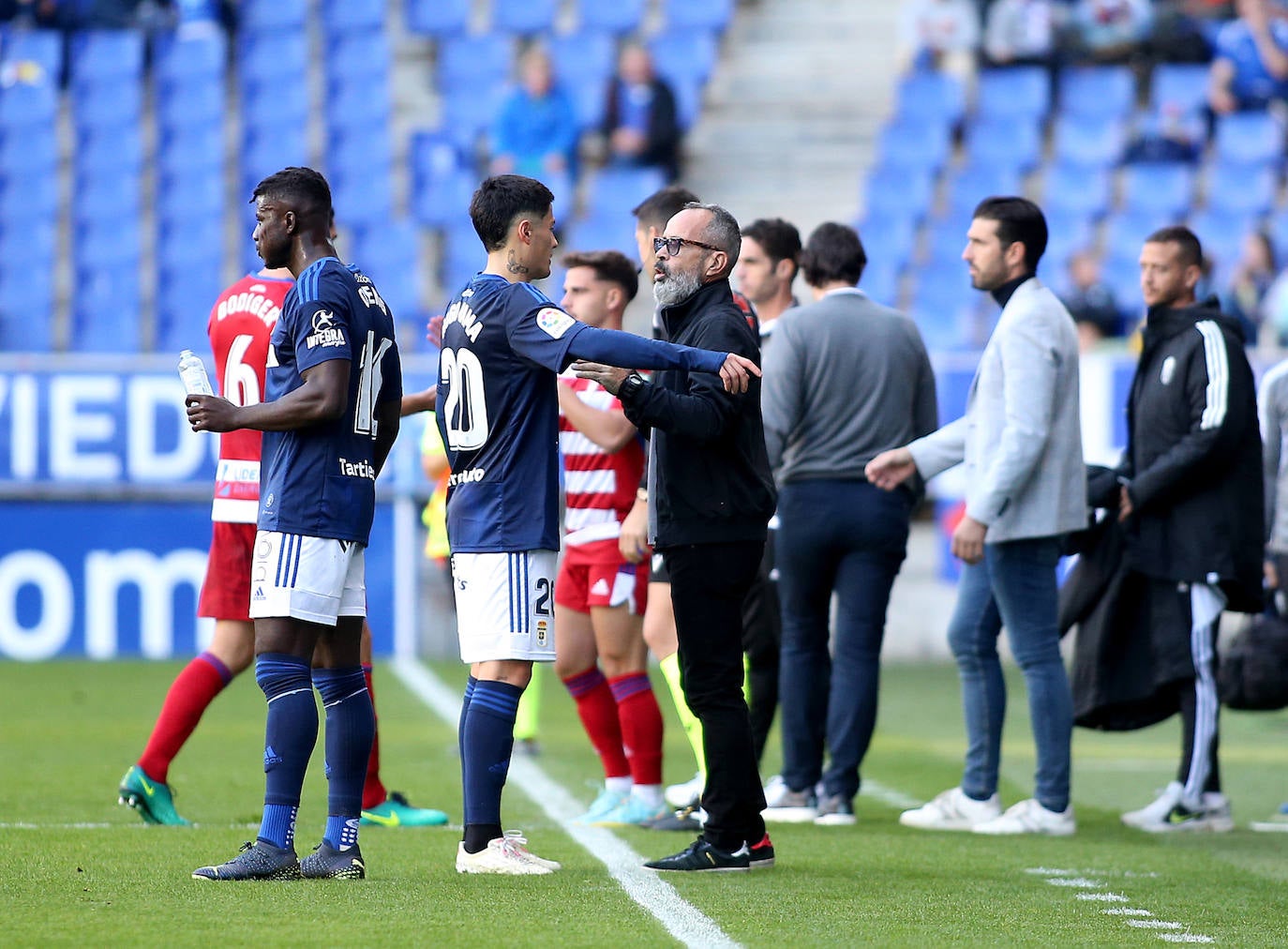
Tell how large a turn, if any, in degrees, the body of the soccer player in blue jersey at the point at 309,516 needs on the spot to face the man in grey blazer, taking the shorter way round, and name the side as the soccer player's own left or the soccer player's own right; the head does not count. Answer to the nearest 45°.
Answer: approximately 135° to the soccer player's own right

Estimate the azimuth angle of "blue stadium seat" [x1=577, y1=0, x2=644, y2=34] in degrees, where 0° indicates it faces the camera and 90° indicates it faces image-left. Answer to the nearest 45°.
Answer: approximately 0°

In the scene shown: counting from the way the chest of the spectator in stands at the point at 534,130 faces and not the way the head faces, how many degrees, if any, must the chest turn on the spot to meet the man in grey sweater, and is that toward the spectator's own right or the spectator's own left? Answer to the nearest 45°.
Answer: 0° — they already face them

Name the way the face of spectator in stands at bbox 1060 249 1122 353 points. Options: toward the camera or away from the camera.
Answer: toward the camera

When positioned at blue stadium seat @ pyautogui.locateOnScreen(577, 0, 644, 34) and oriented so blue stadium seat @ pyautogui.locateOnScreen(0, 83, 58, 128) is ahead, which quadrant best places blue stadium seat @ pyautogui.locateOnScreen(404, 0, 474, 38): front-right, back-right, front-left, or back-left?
front-right

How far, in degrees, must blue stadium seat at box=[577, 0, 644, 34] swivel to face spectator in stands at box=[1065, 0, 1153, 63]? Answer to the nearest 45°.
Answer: approximately 90° to its left

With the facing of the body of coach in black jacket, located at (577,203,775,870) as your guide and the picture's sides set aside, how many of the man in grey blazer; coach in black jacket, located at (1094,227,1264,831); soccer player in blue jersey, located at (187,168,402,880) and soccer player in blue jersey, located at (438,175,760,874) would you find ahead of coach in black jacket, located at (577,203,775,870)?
2

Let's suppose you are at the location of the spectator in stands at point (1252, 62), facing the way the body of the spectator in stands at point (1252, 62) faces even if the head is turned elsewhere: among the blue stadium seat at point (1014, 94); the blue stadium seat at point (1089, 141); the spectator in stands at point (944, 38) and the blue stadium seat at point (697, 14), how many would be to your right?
4

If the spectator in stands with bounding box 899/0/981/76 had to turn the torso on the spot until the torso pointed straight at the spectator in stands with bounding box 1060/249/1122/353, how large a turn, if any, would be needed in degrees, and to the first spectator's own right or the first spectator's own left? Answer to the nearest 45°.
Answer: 0° — they already face them

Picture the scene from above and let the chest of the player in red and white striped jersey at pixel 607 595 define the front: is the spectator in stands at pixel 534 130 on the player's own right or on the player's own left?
on the player's own right

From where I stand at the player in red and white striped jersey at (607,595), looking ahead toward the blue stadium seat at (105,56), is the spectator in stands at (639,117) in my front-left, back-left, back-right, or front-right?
front-right

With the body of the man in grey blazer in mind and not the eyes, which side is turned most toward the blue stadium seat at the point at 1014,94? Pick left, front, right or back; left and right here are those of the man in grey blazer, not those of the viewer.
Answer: right

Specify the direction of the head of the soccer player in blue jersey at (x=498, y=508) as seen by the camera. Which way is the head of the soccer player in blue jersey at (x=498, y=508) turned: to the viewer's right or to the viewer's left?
to the viewer's right

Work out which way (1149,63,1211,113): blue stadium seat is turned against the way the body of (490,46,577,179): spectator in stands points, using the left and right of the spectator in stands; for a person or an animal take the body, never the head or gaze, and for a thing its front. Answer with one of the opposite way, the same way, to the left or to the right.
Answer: the same way

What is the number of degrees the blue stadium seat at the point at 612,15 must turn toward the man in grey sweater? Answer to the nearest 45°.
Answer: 0° — it already faces them

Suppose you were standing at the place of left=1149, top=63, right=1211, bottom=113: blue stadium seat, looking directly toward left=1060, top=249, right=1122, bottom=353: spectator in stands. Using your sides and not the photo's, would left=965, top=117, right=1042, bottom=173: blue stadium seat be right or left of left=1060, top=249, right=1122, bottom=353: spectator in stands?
right

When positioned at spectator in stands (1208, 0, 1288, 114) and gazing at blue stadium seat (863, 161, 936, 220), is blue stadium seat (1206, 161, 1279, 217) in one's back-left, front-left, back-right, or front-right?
front-left

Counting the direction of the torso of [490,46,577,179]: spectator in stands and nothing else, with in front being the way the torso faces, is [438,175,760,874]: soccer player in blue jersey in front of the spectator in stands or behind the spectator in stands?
in front

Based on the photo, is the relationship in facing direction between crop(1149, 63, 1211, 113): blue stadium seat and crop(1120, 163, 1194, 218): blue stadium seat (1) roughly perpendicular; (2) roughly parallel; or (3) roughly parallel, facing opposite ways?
roughly parallel

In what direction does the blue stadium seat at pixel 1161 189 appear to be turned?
toward the camera

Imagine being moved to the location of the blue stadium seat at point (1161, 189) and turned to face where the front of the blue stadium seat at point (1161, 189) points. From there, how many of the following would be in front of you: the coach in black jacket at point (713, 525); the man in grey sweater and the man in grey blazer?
3
